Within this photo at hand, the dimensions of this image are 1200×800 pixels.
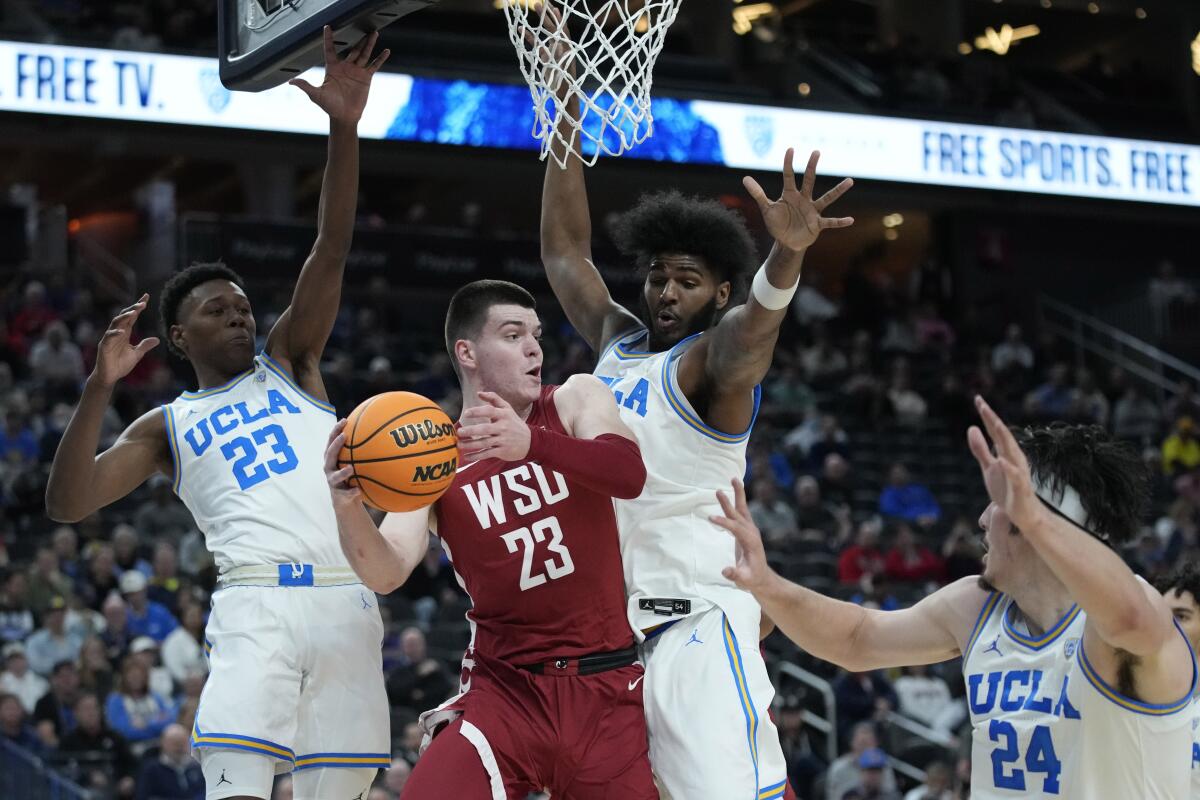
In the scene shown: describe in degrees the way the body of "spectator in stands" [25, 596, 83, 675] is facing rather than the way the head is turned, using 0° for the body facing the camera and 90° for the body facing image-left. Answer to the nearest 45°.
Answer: approximately 315°

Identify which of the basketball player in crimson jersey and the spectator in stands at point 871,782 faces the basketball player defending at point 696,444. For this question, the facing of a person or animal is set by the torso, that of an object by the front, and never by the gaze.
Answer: the spectator in stands

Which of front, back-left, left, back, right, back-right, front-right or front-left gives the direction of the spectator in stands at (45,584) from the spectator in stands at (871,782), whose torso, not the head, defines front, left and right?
right

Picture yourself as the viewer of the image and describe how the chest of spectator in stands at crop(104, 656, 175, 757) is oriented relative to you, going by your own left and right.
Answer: facing the viewer

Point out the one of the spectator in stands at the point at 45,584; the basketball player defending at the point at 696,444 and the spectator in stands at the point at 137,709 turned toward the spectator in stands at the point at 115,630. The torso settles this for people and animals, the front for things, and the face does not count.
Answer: the spectator in stands at the point at 45,584

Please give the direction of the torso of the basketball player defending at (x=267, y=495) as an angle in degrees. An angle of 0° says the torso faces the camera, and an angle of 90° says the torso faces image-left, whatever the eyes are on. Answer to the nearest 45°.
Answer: approximately 0°

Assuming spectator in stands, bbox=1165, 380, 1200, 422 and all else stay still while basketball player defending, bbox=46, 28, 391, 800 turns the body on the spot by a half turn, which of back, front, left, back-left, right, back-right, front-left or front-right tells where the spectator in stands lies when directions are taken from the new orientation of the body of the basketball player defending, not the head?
front-right

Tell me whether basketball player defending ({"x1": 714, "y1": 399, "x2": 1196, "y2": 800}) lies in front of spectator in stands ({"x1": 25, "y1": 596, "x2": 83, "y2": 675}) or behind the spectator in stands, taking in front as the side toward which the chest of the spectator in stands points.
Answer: in front

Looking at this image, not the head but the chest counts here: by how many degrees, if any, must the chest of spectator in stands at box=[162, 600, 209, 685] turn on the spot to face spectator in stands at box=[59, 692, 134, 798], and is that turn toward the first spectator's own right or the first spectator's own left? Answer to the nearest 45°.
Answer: approximately 90° to the first spectator's own right

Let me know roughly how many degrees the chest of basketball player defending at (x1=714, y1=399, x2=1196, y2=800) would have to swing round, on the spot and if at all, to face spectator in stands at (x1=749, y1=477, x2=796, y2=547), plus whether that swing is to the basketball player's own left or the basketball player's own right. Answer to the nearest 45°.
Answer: approximately 135° to the basketball player's own right

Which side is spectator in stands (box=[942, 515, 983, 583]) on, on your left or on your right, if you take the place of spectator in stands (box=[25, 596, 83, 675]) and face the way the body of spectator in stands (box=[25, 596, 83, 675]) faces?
on your left

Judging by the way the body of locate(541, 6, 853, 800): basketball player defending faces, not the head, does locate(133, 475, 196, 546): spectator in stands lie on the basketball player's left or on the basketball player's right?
on the basketball player's right

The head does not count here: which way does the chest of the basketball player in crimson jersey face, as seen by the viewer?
toward the camera

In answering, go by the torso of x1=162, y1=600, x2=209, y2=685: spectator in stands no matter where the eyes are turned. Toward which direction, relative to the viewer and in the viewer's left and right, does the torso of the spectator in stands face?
facing the viewer and to the right of the viewer

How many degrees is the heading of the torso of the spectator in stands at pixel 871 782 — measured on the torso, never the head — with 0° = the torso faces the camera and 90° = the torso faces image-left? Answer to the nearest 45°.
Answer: approximately 0°
